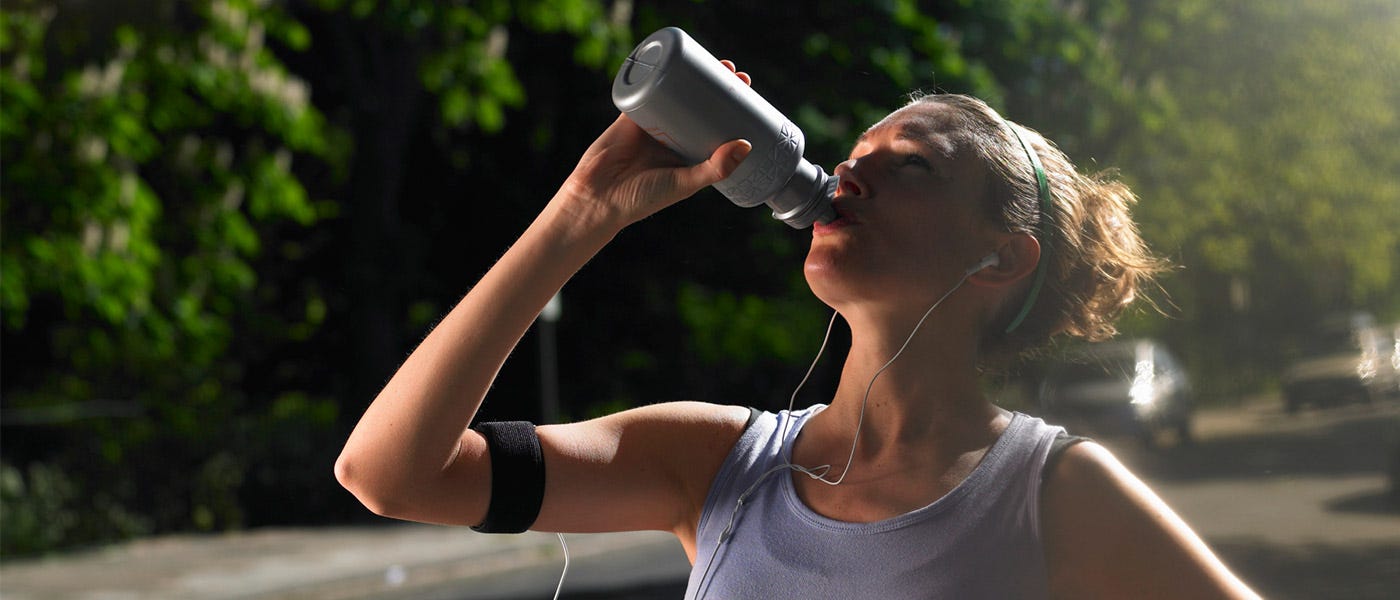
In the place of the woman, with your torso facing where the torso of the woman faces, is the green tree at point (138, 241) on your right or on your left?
on your right

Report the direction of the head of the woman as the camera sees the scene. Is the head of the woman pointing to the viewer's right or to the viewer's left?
to the viewer's left

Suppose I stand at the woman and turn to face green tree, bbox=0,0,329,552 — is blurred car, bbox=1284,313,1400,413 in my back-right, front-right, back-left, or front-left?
front-right

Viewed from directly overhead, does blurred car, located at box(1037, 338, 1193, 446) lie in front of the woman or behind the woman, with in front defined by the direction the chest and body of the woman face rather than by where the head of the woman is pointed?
behind

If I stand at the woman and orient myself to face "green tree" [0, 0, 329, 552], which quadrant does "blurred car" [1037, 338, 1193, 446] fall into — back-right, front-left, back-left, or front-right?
front-right

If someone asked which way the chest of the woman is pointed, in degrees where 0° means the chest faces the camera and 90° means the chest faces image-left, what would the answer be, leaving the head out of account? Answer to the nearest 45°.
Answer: approximately 45°

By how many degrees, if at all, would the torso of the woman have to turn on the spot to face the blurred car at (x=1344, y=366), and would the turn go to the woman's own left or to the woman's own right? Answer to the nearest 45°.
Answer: approximately 180°
